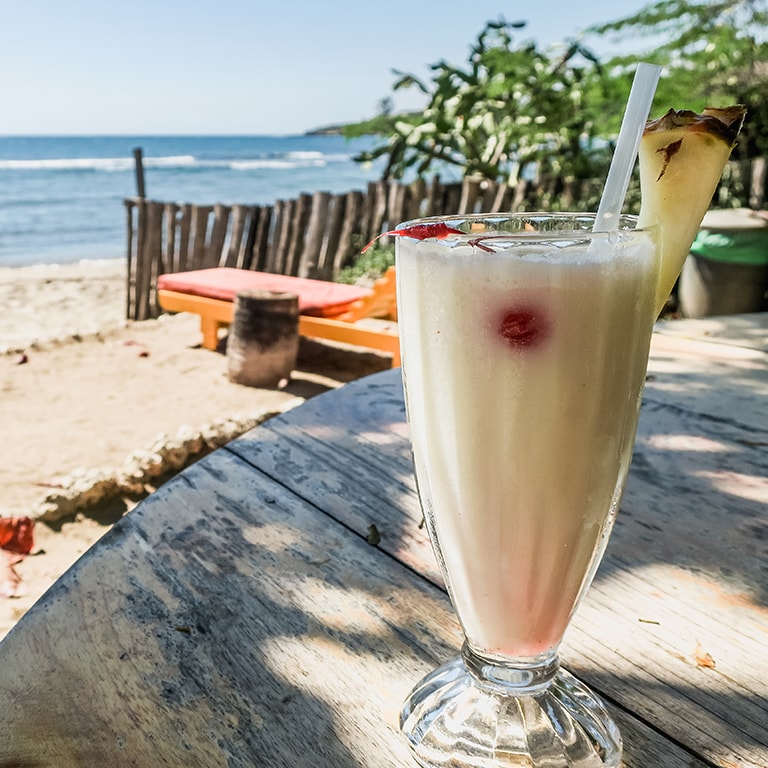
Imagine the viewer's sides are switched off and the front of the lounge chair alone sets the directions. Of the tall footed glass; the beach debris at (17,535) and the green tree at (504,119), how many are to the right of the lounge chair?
1

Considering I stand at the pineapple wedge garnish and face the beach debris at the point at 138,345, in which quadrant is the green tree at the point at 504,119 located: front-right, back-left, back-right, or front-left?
front-right

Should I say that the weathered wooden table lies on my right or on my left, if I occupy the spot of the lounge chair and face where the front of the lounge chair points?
on my left

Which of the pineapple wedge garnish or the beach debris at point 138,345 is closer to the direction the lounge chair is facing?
the beach debris

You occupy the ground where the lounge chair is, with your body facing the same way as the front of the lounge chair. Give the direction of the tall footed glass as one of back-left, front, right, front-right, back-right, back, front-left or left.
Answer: back-left

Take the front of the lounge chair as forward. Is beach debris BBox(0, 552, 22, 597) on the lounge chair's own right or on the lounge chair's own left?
on the lounge chair's own left

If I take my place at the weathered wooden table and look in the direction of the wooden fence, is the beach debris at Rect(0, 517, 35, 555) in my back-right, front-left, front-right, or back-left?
front-left

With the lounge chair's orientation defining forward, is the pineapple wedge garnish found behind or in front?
behind

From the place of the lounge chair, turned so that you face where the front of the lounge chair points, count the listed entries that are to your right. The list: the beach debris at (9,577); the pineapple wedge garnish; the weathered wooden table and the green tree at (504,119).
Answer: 1

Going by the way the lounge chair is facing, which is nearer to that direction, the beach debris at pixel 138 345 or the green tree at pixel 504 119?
the beach debris

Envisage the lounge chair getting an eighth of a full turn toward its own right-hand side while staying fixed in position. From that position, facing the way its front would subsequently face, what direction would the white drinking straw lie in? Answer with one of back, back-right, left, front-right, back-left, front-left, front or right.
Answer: back

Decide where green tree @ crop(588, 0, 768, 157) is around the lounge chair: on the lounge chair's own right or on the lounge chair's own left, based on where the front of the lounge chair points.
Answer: on the lounge chair's own right

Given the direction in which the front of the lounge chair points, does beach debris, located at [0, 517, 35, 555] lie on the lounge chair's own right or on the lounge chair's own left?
on the lounge chair's own left

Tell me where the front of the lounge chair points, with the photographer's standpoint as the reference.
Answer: facing away from the viewer and to the left of the viewer
